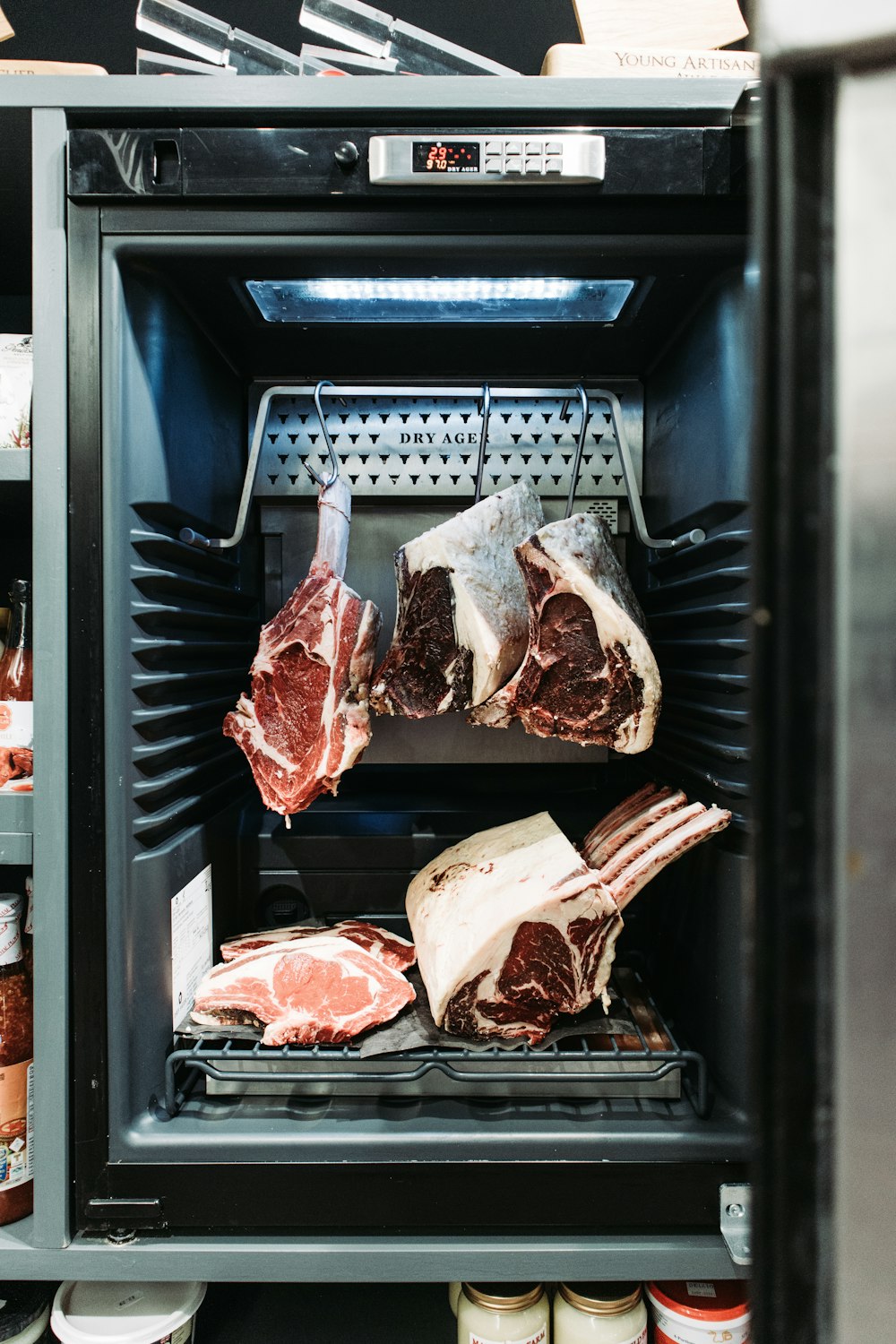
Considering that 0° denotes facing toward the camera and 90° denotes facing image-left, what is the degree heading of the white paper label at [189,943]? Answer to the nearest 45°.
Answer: approximately 270°
